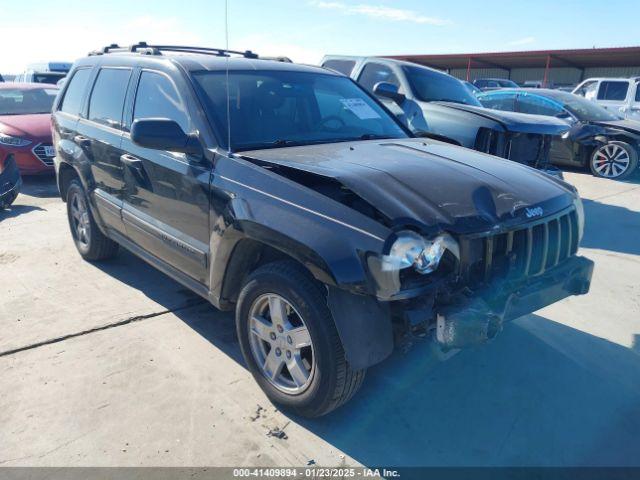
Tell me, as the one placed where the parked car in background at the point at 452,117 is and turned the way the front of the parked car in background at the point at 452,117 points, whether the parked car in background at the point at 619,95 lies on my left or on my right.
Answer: on my left

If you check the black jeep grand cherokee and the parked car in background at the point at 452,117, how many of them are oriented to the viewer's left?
0

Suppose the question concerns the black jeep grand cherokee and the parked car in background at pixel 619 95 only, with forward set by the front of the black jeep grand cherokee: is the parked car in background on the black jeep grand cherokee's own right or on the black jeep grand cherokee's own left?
on the black jeep grand cherokee's own left

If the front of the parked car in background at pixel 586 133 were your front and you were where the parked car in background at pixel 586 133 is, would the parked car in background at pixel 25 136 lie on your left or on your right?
on your right

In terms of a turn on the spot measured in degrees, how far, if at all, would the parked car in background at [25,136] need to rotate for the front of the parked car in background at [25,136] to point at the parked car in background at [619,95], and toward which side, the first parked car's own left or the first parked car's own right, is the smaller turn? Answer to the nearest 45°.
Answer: approximately 45° to the first parked car's own left

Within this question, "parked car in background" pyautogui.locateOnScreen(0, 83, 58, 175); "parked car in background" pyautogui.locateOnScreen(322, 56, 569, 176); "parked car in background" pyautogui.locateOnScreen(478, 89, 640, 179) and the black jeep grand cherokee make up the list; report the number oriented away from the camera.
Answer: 0
